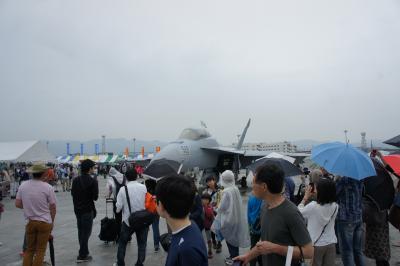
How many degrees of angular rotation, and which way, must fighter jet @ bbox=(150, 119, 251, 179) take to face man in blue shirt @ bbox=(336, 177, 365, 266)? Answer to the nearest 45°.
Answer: approximately 45° to its left

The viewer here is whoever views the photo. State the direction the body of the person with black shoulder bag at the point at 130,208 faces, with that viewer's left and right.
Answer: facing away from the viewer

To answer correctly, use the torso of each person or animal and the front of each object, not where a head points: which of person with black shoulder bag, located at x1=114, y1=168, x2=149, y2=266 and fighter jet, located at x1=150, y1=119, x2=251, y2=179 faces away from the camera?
the person with black shoulder bag

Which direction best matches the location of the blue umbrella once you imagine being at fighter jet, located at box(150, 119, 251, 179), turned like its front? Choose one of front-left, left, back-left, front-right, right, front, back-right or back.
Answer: front-left

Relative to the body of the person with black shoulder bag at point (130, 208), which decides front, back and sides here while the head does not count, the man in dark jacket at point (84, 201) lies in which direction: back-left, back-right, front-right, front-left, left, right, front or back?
front-left

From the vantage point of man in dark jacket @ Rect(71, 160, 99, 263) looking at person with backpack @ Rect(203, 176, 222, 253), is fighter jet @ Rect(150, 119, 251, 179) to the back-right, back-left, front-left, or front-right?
front-left

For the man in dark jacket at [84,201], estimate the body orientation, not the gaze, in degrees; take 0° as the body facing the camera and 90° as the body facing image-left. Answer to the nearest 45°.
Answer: approximately 225°

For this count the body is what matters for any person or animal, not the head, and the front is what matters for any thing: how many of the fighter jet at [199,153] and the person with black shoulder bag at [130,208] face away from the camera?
1

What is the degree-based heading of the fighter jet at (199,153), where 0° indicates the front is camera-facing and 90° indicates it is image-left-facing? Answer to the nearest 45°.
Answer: approximately 45°

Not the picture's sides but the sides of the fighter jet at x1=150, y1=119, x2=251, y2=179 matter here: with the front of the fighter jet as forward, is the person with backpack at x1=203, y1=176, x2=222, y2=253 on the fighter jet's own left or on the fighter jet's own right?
on the fighter jet's own left

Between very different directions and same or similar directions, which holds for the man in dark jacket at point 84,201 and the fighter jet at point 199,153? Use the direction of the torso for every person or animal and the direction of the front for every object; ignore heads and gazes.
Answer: very different directions

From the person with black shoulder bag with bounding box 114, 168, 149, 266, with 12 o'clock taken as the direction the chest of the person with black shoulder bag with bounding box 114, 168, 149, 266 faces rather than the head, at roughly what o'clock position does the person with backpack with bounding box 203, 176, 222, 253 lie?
the person with backpack with bounding box 203, 176, 222, 253 is roughly at 2 o'clock from the person with black shoulder bag with bounding box 114, 168, 149, 266.

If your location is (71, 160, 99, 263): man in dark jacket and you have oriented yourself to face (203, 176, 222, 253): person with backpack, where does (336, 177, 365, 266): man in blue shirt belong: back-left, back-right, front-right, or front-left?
front-right

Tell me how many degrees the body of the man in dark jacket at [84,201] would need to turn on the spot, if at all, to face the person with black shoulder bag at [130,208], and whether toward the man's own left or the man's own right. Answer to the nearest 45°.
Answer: approximately 90° to the man's own right
